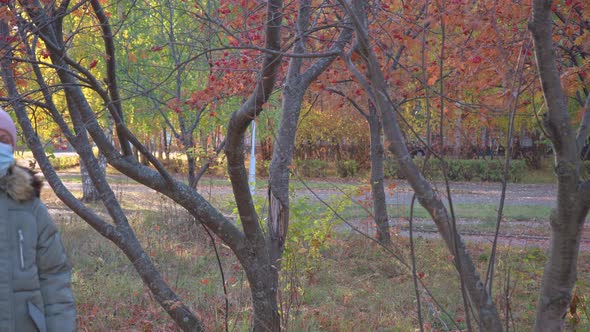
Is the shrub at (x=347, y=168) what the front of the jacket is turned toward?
no

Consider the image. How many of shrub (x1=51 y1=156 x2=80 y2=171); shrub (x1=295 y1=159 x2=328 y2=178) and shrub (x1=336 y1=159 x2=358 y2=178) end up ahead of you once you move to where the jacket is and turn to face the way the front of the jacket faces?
0

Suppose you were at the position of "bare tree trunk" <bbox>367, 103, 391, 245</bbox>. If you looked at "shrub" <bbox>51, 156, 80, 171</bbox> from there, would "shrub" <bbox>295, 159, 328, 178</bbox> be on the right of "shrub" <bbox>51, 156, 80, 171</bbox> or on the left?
right

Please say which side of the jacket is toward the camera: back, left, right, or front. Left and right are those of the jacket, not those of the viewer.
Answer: front

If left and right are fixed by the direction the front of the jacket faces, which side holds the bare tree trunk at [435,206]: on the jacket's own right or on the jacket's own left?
on the jacket's own left

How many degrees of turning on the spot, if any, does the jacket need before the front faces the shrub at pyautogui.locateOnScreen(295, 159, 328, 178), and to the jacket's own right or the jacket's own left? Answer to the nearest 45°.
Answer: approximately 135° to the jacket's own left

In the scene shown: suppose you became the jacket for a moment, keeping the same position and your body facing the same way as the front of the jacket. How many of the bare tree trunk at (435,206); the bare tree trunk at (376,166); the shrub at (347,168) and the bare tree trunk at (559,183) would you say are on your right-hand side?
0

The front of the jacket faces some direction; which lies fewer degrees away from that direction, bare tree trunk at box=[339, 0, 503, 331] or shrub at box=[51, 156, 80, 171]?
the bare tree trunk

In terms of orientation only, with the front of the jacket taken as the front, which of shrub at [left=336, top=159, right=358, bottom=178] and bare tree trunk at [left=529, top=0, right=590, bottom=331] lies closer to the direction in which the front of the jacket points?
the bare tree trunk

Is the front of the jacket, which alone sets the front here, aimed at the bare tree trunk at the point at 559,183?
no

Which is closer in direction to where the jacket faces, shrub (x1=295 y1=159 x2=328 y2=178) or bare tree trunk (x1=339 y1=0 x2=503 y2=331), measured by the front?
the bare tree trunk

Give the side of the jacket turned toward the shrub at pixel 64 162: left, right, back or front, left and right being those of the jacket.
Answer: back

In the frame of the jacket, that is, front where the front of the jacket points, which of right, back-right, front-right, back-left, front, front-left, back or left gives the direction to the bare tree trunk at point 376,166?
back-left
